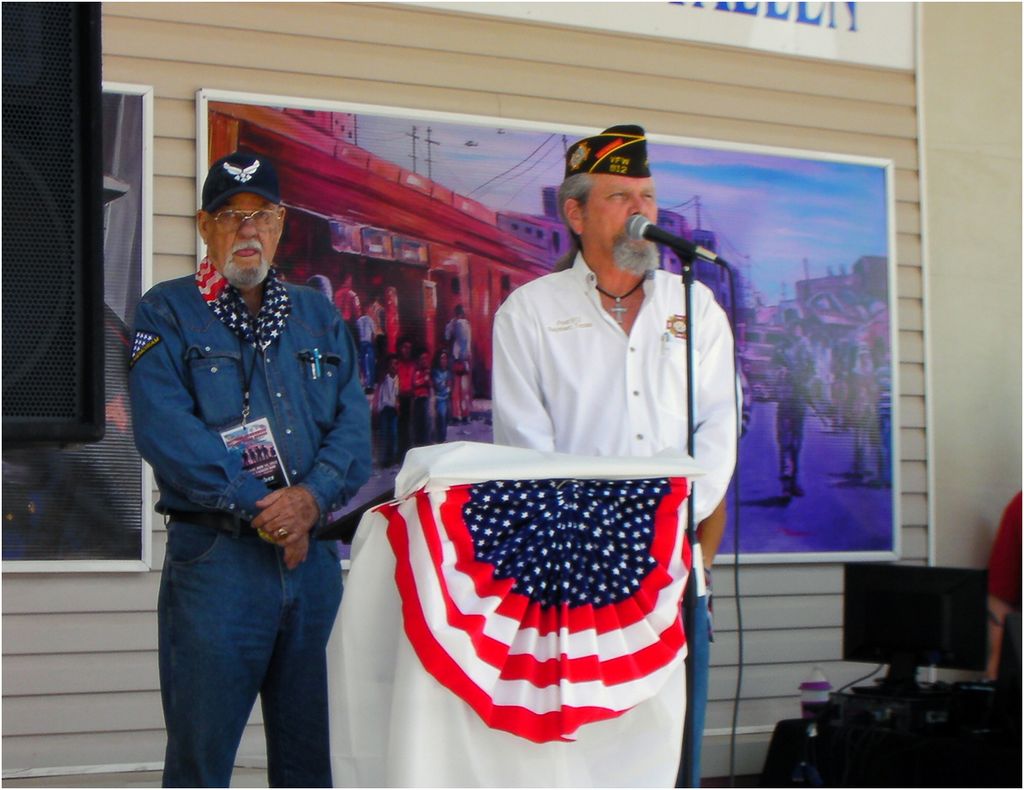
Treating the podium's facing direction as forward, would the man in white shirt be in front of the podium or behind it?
behind

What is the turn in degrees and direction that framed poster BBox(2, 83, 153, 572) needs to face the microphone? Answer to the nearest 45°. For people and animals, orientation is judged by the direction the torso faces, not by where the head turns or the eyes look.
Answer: approximately 45° to its left

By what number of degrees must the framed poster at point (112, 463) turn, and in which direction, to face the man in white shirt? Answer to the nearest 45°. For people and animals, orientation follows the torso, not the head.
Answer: approximately 45° to its left

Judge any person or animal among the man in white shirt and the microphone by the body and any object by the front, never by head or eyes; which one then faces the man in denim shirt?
the microphone

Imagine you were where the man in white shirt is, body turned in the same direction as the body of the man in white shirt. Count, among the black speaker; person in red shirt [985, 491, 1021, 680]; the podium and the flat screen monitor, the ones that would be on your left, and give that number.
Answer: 2

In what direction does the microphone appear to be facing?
to the viewer's left

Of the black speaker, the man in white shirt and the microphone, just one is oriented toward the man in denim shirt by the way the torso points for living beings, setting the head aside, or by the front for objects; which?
the microphone
